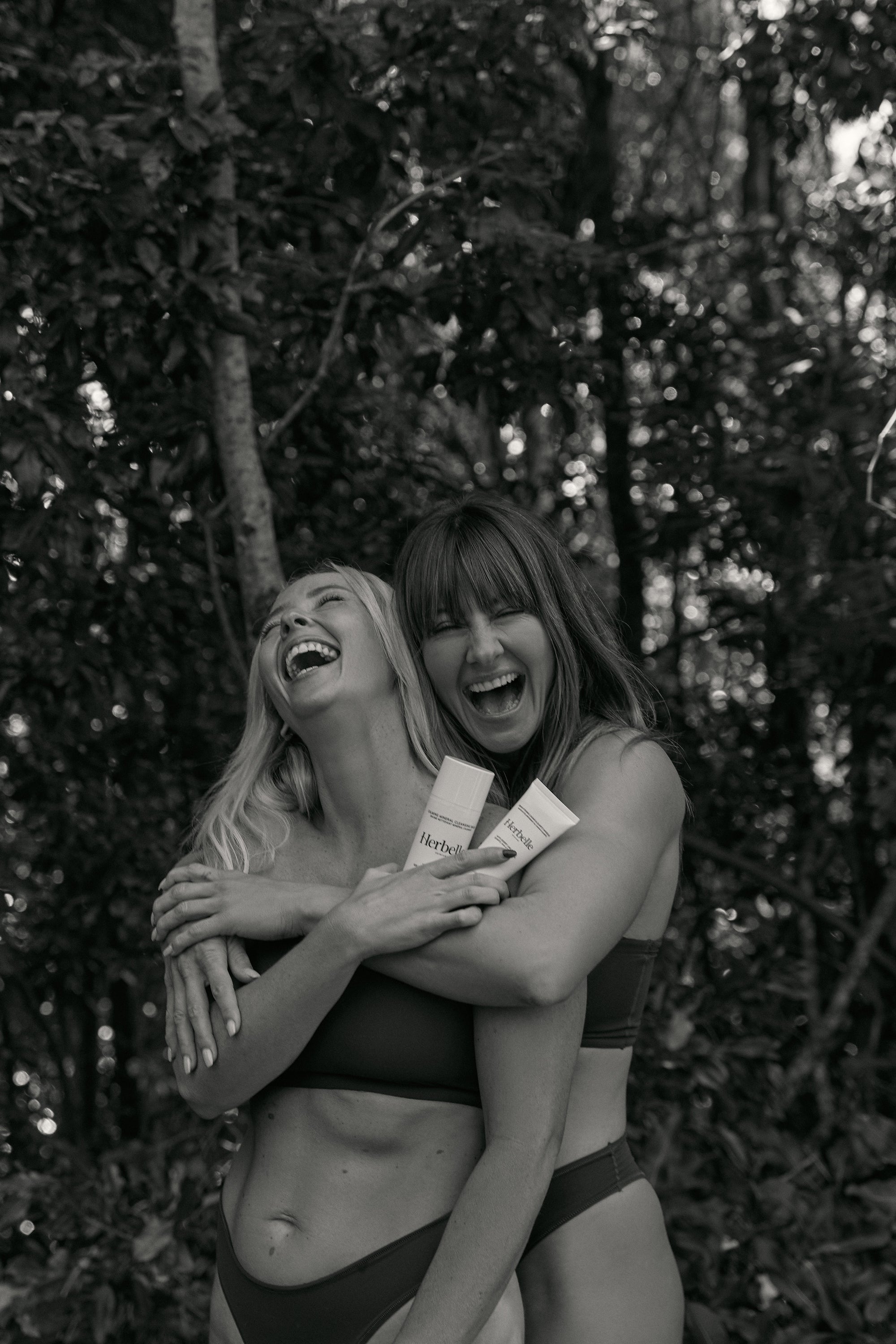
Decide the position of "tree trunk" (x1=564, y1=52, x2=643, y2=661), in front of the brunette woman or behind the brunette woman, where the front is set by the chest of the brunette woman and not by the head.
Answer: behind

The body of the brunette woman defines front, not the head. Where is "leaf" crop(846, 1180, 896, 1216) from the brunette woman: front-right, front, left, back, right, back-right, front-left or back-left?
back

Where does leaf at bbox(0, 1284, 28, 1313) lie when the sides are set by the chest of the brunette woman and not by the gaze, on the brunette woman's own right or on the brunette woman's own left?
on the brunette woman's own right

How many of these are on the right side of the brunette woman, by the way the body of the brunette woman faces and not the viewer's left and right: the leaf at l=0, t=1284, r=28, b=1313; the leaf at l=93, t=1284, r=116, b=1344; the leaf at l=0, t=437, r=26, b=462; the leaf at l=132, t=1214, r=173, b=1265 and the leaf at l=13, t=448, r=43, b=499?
5

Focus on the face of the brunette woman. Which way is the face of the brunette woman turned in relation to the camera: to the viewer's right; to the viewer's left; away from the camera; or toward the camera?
toward the camera

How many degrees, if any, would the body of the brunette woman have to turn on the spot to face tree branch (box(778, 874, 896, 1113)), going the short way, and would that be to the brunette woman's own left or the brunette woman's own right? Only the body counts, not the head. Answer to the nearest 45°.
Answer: approximately 180°

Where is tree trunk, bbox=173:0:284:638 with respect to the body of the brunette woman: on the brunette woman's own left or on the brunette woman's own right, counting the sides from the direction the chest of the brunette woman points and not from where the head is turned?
on the brunette woman's own right

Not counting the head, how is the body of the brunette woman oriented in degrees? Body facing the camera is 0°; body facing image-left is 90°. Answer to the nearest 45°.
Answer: approximately 45°
